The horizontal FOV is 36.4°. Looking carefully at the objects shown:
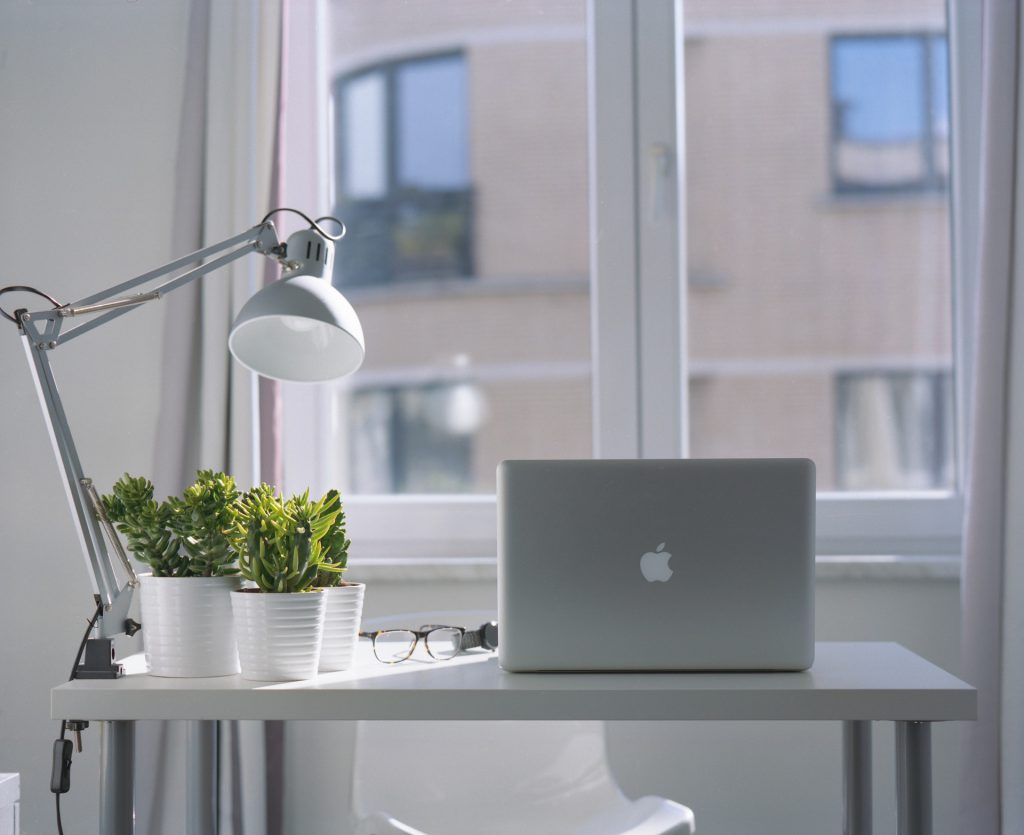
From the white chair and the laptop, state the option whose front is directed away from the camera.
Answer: the laptop

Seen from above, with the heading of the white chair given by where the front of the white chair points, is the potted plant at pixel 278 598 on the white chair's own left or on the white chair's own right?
on the white chair's own right

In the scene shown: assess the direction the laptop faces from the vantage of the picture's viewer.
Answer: facing away from the viewer

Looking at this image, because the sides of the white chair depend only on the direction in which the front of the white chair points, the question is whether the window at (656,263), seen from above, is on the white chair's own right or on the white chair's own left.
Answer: on the white chair's own left

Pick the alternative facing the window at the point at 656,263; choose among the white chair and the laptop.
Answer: the laptop

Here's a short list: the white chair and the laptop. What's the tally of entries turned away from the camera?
1

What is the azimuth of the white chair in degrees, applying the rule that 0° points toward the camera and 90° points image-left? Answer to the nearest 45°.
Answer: approximately 315°
